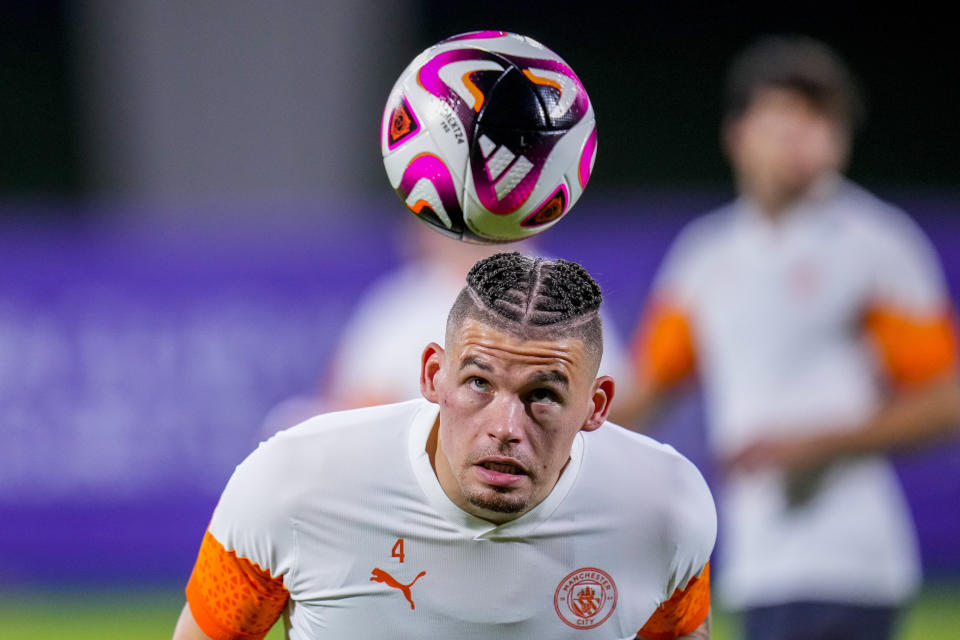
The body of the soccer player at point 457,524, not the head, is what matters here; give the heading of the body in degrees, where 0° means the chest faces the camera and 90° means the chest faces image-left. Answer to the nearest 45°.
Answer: approximately 0°

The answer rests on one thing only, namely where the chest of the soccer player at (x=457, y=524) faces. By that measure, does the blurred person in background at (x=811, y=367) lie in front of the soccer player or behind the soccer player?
behind

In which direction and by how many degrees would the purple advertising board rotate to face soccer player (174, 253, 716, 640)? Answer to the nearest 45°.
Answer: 0° — it already faces them
